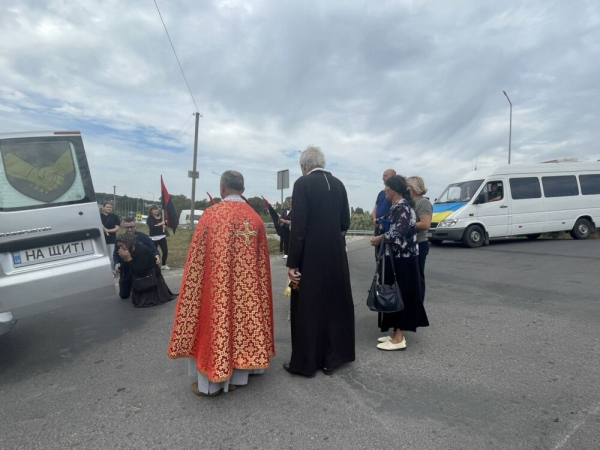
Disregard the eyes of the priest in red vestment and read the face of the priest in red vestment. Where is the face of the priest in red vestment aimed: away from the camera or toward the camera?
away from the camera

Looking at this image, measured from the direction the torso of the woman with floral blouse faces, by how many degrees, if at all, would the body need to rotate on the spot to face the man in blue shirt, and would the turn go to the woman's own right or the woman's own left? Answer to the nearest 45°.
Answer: approximately 90° to the woman's own right

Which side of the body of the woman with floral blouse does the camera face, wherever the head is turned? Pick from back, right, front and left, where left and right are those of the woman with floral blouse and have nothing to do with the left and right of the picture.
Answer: left

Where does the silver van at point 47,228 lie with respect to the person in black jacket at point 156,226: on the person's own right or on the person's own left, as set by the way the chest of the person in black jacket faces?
on the person's own right

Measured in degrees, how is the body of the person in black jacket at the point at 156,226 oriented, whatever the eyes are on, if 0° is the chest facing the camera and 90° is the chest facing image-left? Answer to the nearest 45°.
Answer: approximately 315°
